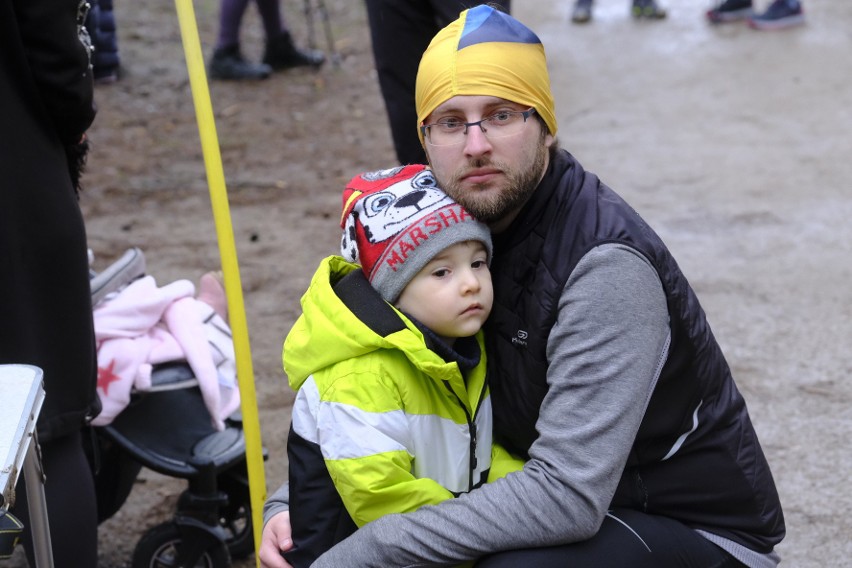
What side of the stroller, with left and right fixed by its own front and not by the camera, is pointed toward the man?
front

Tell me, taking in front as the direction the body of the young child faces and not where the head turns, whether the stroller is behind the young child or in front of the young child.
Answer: behind

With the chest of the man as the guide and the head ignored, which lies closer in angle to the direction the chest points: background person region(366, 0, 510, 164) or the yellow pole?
the yellow pole

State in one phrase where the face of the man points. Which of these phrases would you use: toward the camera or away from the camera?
toward the camera

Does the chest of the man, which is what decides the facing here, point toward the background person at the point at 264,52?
no

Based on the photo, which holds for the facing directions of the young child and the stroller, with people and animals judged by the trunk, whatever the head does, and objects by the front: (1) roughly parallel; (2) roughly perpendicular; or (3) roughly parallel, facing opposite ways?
roughly parallel

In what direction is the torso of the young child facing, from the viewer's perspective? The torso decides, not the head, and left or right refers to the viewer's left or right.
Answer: facing the viewer and to the right of the viewer

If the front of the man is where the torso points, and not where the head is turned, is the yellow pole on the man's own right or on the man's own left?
on the man's own right
